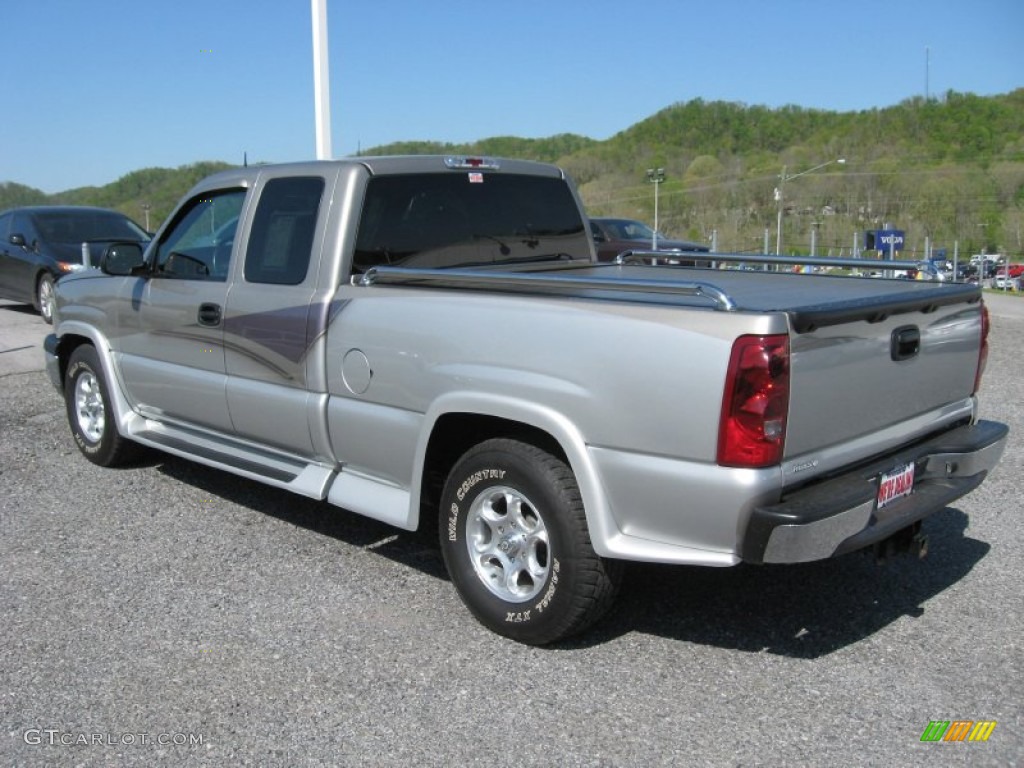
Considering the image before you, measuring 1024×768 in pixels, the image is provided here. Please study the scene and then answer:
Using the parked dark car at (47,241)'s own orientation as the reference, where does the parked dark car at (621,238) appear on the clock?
the parked dark car at (621,238) is roughly at 10 o'clock from the parked dark car at (47,241).

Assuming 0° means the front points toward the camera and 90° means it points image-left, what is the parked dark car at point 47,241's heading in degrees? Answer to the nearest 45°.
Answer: approximately 315°

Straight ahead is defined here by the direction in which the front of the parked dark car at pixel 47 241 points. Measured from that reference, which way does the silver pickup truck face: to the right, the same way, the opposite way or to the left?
the opposite way

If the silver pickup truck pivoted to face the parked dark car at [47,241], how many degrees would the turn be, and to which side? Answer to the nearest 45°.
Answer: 0° — it already faces it

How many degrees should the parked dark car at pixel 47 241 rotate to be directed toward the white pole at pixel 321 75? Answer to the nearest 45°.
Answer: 0° — it already faces it

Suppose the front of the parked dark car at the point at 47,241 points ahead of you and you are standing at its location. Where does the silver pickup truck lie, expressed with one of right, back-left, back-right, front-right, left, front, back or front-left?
front-right

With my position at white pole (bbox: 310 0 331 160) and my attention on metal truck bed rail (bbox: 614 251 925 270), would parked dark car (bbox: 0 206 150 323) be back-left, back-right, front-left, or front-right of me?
back-right

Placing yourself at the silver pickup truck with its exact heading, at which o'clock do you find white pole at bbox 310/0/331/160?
The white pole is roughly at 1 o'clock from the silver pickup truck.

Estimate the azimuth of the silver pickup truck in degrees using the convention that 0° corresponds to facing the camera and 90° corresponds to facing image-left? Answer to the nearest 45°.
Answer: approximately 135°

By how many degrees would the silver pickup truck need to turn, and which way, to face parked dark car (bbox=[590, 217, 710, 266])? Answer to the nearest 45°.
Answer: approximately 45° to its right
